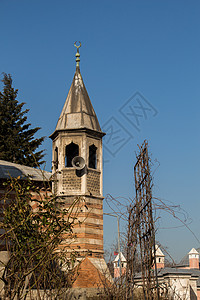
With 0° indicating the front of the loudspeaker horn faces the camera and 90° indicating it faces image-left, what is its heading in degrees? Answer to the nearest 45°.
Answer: approximately 0°
